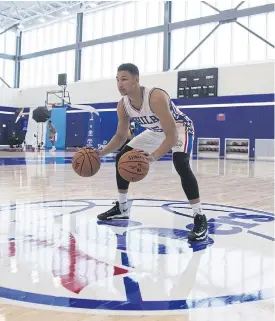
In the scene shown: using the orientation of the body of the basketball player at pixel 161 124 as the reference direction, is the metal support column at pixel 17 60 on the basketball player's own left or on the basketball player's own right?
on the basketball player's own right

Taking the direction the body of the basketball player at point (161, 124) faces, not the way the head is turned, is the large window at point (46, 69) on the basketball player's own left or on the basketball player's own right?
on the basketball player's own right

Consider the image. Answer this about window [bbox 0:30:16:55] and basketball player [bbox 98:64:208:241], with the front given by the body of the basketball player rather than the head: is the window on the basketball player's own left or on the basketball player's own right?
on the basketball player's own right

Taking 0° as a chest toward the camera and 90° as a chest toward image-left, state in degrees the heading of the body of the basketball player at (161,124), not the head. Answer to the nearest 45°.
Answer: approximately 45°

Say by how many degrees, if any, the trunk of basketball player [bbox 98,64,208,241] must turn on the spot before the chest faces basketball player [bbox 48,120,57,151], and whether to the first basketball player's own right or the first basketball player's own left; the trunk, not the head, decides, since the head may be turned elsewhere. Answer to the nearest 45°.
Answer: approximately 135° to the first basketball player's own right
